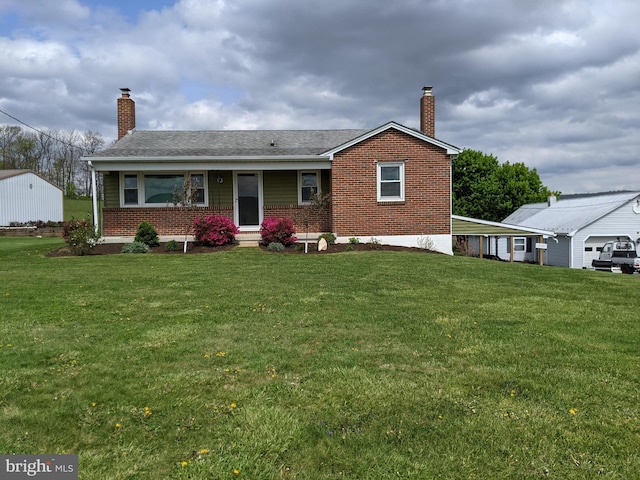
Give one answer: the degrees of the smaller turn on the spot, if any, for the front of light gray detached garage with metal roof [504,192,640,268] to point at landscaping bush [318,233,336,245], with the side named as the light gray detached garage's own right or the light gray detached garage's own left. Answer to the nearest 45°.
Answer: approximately 45° to the light gray detached garage's own right

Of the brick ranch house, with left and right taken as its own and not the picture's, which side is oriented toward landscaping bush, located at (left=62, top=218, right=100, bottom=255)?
right

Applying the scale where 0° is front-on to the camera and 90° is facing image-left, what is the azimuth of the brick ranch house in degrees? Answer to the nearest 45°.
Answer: approximately 0°

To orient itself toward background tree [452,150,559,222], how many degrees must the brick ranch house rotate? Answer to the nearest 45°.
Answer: approximately 135° to its left

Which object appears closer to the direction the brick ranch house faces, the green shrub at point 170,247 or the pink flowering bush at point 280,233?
the pink flowering bush

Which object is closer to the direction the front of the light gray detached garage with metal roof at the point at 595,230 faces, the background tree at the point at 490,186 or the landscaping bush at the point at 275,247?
the landscaping bush

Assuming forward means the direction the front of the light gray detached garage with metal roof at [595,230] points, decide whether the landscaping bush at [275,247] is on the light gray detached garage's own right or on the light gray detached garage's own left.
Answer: on the light gray detached garage's own right

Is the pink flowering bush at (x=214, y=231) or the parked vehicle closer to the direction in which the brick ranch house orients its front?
the pink flowering bush

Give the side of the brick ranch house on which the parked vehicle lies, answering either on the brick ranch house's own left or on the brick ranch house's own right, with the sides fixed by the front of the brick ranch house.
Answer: on the brick ranch house's own left

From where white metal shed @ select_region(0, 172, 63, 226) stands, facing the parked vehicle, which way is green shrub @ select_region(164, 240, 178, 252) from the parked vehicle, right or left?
right

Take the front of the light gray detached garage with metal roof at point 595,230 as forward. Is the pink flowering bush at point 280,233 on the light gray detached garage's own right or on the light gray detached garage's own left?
on the light gray detached garage's own right

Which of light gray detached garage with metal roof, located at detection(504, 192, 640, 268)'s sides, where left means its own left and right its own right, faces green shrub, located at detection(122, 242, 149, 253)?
right
